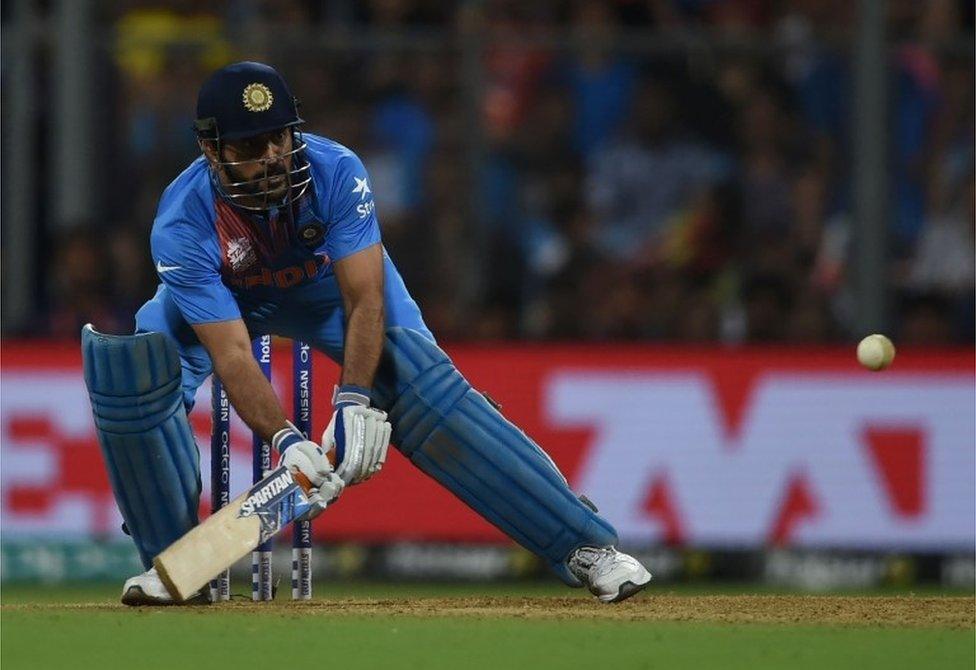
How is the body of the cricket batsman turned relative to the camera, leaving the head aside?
toward the camera

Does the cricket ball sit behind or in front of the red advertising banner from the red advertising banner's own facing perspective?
in front

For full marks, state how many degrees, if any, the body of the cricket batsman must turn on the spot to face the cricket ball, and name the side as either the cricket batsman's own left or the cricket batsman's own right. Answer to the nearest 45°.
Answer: approximately 90° to the cricket batsman's own left

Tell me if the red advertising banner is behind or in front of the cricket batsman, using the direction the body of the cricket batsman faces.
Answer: behind

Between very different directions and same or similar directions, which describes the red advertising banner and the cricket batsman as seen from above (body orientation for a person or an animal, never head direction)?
same or similar directions

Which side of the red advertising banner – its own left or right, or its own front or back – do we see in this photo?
front

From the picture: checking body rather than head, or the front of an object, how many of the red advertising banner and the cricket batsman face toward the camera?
2

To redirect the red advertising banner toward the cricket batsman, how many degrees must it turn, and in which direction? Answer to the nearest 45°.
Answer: approximately 45° to its right

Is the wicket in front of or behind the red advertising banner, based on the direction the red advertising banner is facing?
in front
